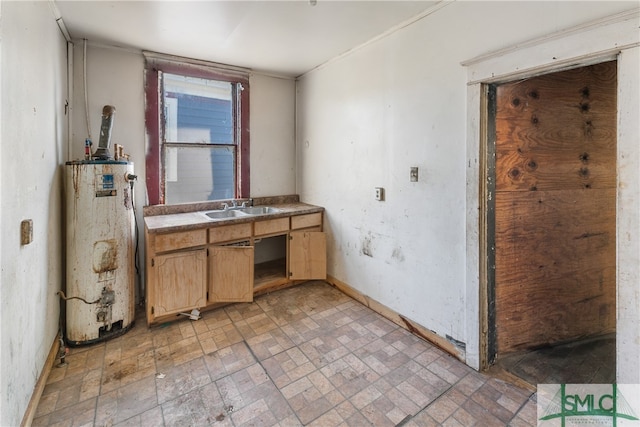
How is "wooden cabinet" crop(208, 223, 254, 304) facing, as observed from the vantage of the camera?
facing the viewer

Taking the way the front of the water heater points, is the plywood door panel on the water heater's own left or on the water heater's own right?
on the water heater's own left

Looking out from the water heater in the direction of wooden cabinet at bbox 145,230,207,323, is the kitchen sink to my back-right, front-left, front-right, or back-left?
front-left

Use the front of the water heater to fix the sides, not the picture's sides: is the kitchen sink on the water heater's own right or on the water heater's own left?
on the water heater's own left

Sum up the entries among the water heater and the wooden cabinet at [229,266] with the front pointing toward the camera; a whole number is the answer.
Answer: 2

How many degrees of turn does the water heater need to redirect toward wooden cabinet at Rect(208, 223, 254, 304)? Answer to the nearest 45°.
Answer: approximately 90° to its left

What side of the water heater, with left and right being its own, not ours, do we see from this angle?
front

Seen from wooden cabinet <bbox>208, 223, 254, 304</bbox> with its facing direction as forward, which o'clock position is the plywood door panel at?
The plywood door panel is roughly at 10 o'clock from the wooden cabinet.

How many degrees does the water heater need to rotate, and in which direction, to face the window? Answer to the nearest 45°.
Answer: approximately 135° to its left

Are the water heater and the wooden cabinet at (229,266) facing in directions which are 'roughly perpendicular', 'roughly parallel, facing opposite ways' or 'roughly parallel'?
roughly parallel
